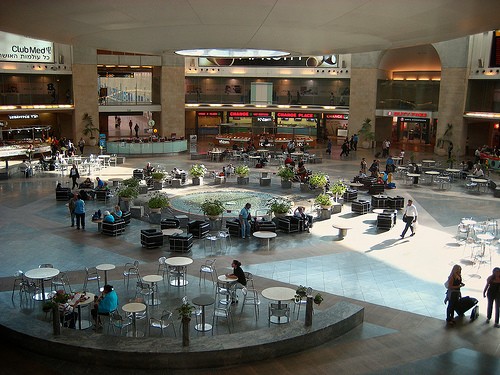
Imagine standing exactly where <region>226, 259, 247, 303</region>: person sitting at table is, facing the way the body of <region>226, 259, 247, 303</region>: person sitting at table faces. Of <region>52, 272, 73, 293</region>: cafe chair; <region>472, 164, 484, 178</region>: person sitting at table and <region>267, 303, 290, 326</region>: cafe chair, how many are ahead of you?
1

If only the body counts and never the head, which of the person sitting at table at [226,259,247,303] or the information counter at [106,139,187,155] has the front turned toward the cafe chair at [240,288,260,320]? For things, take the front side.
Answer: the information counter

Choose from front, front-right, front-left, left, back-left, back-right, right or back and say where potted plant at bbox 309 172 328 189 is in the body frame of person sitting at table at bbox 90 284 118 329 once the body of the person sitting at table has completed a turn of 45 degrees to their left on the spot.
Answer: back

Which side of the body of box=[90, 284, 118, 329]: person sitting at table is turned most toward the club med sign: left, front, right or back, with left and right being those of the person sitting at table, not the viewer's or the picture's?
right

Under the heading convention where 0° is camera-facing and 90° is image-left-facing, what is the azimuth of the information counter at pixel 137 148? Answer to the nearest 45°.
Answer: approximately 0°

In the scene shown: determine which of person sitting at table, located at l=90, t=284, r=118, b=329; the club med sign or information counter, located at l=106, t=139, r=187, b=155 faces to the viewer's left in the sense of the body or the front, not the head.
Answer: the person sitting at table

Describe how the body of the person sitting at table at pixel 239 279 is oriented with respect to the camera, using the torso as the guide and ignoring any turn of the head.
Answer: to the viewer's left

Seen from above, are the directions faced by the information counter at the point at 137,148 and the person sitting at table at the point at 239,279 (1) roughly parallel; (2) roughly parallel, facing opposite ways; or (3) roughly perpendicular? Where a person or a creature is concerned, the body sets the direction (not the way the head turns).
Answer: roughly perpendicular

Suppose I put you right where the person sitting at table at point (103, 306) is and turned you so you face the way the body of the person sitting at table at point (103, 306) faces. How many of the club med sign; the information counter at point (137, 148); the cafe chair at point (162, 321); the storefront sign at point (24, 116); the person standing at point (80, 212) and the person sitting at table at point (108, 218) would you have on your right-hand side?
5

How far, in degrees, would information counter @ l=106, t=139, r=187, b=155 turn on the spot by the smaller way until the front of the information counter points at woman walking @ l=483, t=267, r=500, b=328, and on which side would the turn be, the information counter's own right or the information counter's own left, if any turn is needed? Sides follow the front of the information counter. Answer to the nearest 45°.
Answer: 0° — it already faces them

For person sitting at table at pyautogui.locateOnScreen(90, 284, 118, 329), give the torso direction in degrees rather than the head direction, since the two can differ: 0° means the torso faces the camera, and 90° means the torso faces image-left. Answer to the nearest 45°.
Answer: approximately 90°

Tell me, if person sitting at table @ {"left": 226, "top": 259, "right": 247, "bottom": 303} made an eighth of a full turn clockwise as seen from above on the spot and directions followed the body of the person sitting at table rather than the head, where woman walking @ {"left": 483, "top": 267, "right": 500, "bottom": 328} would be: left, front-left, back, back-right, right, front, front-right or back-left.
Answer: back-right

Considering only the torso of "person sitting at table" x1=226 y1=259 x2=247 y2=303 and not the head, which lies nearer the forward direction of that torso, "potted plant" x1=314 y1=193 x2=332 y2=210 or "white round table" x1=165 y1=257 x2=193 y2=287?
the white round table
